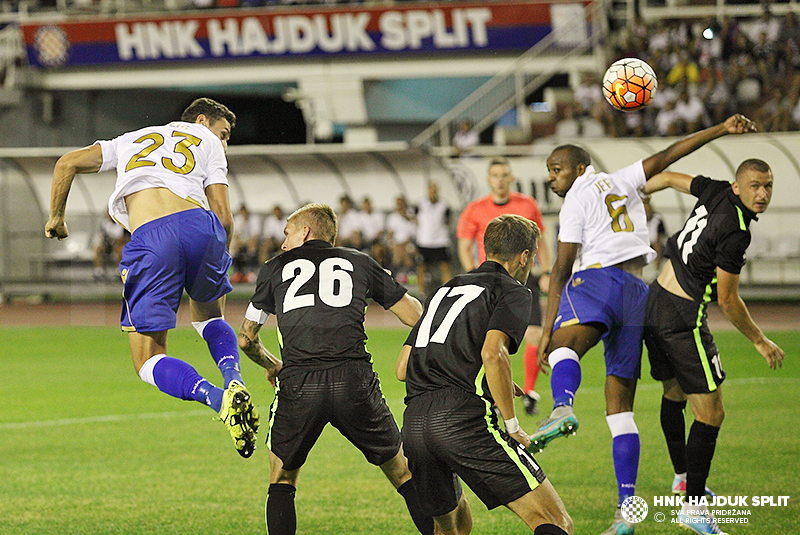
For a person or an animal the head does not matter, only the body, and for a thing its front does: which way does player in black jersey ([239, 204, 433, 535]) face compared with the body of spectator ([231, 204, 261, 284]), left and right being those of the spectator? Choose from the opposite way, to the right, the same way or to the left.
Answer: the opposite way

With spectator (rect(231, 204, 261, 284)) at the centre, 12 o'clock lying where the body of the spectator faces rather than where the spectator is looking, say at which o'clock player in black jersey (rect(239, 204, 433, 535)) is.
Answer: The player in black jersey is roughly at 12 o'clock from the spectator.

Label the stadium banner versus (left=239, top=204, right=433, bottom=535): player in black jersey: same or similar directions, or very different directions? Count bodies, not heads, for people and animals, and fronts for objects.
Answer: very different directions

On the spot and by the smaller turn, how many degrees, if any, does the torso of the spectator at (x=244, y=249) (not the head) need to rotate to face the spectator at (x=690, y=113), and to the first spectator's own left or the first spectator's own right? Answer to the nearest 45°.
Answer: approximately 90° to the first spectator's own left

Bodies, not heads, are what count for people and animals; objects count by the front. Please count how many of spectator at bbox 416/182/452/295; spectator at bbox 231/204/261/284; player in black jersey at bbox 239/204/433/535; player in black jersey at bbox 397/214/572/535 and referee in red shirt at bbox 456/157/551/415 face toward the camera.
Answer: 3

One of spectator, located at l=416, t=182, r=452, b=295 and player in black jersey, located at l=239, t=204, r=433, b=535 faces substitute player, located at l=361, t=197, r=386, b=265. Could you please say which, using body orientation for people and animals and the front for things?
the player in black jersey

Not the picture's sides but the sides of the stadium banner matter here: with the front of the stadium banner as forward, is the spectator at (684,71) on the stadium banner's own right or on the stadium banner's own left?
on the stadium banner's own left
